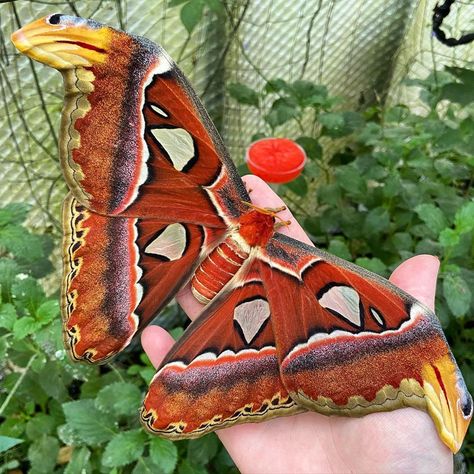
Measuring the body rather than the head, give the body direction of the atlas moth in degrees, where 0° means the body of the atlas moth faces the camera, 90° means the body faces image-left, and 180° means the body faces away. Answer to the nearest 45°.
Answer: approximately 225°

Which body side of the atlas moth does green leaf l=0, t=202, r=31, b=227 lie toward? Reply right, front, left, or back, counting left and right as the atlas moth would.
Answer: left

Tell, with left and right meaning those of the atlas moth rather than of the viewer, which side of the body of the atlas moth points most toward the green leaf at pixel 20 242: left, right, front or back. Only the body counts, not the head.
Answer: left
